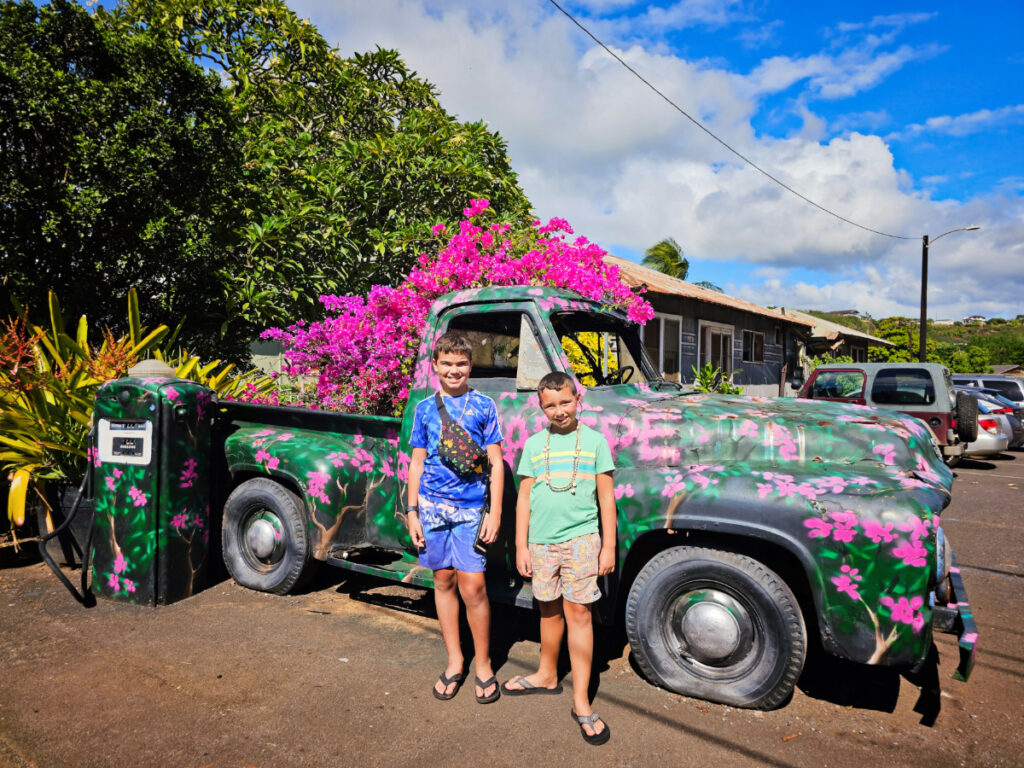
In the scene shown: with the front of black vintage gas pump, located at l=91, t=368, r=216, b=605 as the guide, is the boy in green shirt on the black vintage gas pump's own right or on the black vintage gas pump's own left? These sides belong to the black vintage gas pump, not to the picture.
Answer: on the black vintage gas pump's own left

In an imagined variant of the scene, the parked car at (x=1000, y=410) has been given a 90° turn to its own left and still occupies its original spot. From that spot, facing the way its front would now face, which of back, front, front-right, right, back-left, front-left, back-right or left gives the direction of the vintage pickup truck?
front-left

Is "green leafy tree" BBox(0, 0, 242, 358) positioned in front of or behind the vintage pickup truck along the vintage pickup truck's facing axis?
behind

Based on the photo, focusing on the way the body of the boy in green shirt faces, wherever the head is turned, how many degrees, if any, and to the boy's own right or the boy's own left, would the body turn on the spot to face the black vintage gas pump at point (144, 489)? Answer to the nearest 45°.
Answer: approximately 135° to the boy's own right

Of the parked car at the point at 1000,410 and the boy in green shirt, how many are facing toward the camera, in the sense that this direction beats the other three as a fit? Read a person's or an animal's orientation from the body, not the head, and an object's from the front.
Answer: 1

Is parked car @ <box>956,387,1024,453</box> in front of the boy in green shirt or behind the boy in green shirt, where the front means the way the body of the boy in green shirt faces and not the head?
behind

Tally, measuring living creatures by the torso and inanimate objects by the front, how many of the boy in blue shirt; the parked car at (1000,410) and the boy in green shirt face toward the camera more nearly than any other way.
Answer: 2

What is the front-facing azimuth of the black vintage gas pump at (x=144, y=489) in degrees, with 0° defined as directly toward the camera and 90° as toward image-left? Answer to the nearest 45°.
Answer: approximately 45°

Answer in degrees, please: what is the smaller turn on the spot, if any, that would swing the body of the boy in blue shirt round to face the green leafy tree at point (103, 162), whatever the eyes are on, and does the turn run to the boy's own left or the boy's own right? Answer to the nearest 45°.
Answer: approximately 135° to the boy's own right

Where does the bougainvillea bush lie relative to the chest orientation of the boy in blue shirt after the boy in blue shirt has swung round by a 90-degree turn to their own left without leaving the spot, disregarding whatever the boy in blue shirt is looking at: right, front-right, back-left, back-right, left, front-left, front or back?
left

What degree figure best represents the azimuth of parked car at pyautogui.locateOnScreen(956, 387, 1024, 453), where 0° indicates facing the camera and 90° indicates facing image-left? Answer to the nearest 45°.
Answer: approximately 135°
